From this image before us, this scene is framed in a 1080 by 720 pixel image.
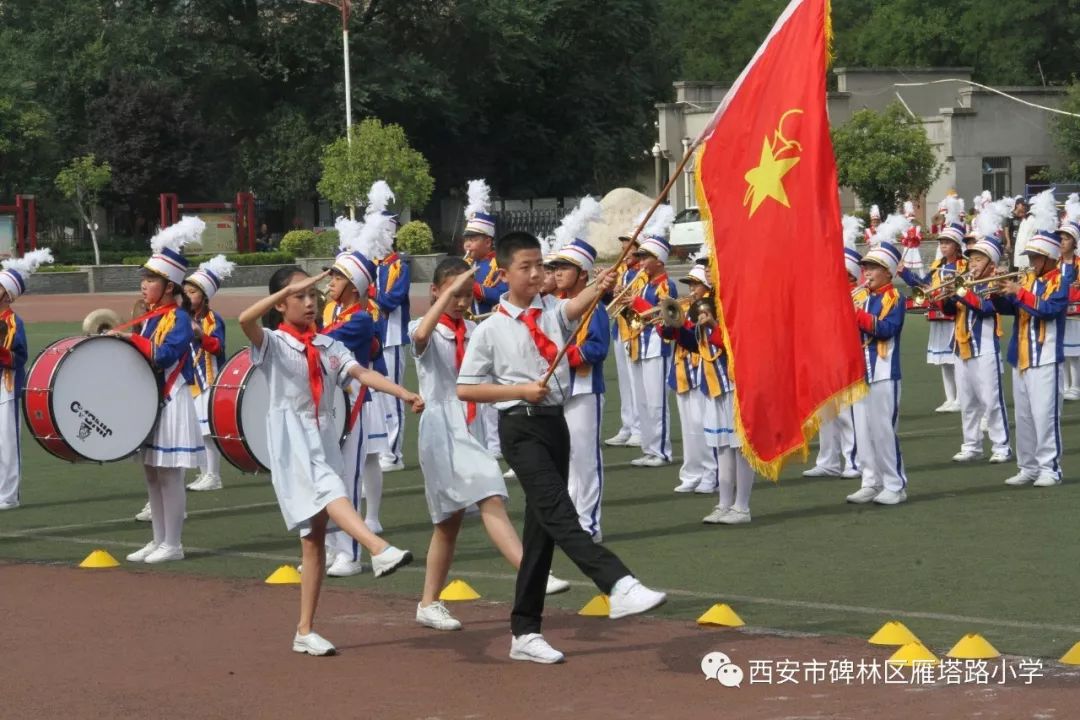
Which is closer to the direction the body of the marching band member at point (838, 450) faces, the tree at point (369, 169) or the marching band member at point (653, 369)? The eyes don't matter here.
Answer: the marching band member

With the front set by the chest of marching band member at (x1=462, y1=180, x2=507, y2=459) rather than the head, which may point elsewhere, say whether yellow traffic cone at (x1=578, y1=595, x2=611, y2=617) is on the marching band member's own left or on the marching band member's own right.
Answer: on the marching band member's own left

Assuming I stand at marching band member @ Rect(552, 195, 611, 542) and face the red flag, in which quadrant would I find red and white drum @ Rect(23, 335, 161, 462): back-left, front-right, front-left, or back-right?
back-right

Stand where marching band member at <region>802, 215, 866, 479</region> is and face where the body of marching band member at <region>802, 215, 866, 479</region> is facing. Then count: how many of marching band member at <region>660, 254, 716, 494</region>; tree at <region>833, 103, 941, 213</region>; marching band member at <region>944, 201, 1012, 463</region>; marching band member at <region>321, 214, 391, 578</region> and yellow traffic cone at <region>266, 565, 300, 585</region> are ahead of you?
3

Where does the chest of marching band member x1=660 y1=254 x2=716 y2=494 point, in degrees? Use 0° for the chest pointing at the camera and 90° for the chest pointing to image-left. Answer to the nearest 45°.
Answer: approximately 45°

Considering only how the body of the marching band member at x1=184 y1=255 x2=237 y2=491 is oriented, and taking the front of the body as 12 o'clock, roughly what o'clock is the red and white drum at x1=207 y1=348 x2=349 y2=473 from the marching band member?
The red and white drum is roughly at 9 o'clock from the marching band member.

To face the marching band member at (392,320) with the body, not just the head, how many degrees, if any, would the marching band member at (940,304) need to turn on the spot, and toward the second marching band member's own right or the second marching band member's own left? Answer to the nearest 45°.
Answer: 0° — they already face them

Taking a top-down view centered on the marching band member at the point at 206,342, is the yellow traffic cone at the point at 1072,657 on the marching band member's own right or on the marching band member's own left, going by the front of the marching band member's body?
on the marching band member's own left
